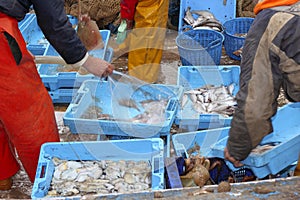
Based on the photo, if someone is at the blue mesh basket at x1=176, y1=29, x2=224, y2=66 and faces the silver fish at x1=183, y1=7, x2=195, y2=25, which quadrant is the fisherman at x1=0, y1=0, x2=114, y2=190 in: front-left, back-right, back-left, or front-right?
back-left

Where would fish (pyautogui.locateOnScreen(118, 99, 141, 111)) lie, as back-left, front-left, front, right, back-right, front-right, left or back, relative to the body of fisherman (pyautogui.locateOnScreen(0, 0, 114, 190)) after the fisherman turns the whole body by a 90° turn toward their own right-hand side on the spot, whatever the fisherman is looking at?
back-left

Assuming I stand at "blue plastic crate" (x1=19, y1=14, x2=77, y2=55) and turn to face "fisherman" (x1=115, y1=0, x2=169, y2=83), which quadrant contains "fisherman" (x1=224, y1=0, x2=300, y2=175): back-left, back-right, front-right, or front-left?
front-right

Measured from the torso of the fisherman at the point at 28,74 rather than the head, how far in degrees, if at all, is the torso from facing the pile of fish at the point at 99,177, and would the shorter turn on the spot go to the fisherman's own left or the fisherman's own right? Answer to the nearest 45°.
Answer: approximately 45° to the fisherman's own right

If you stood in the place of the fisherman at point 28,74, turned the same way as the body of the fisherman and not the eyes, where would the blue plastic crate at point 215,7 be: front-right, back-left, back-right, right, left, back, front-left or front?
front-left

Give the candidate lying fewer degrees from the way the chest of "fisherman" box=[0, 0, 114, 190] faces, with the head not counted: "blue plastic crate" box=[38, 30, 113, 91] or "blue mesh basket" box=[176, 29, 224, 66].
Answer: the blue mesh basket

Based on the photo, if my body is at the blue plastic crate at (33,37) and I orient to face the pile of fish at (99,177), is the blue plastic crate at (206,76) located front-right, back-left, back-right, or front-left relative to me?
front-left

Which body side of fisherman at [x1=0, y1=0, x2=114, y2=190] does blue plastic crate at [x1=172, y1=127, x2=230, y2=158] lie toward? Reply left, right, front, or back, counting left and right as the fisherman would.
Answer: front

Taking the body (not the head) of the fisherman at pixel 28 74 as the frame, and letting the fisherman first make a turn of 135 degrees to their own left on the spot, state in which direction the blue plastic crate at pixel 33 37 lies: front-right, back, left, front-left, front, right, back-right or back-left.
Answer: front-right

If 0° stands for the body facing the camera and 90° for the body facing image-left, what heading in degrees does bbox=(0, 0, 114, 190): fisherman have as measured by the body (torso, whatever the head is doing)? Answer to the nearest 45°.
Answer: approximately 270°
